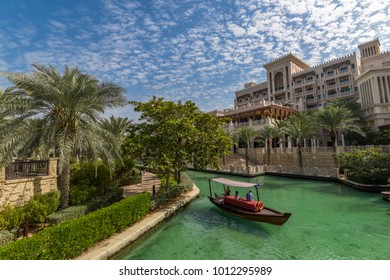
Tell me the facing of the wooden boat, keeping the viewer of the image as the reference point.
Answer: facing the viewer and to the right of the viewer

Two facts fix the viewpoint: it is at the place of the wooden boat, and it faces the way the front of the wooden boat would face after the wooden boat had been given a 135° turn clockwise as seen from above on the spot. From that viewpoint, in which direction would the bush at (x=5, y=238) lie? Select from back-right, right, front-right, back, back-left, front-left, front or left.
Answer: front-left

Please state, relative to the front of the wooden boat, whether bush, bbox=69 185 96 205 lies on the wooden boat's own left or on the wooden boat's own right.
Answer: on the wooden boat's own right

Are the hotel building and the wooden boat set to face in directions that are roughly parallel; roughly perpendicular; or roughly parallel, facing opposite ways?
roughly perpendicular

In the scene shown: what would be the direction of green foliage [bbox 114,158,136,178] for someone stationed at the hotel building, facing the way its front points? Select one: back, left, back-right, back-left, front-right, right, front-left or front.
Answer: front

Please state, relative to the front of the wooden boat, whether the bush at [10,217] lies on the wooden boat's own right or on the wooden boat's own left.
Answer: on the wooden boat's own right

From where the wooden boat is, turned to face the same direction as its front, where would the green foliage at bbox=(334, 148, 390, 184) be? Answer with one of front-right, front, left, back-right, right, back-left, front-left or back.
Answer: left

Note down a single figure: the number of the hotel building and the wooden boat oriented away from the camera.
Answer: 0

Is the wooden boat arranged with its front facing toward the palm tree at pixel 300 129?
no

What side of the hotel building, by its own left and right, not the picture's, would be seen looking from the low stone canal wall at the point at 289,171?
front

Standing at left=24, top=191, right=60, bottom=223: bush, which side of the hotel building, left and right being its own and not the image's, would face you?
front

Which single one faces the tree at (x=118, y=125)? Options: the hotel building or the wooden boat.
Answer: the hotel building

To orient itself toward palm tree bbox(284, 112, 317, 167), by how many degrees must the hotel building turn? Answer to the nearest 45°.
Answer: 0° — it already faces it

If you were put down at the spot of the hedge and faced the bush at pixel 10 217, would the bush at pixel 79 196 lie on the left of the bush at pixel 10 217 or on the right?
right

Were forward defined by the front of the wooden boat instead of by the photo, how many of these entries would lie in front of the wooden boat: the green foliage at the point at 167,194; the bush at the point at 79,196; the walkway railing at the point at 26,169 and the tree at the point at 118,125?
0

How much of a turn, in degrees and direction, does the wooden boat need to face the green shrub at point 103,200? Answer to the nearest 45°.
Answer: approximately 135° to its right
